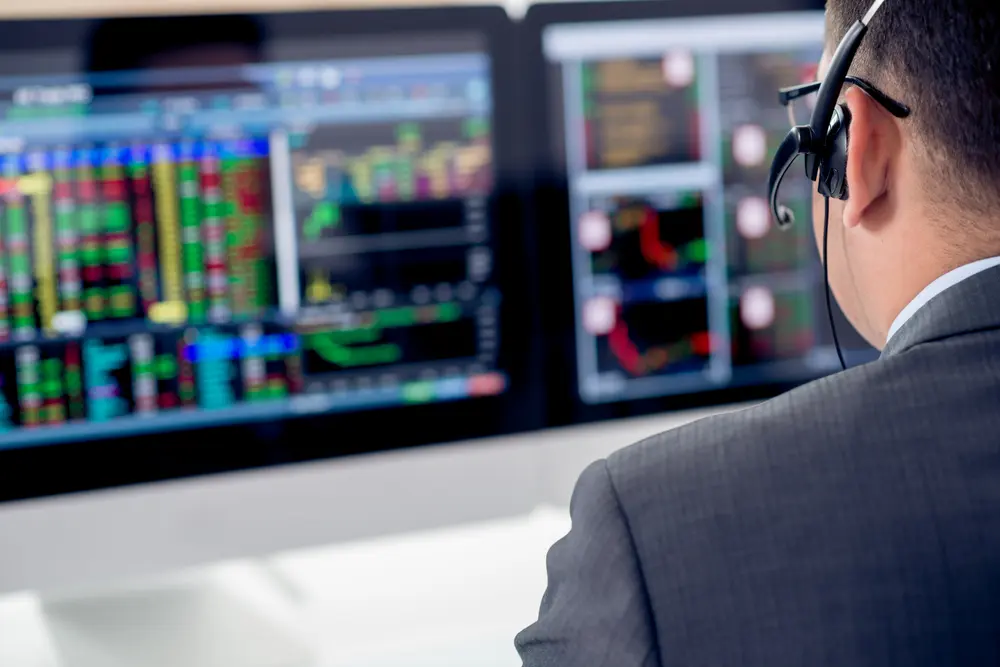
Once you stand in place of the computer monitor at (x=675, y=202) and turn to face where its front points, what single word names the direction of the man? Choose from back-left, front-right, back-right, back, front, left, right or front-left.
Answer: front-right

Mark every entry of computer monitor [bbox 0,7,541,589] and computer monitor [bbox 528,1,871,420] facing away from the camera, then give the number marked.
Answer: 0

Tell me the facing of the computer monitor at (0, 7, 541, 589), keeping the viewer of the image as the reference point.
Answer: facing the viewer and to the right of the viewer

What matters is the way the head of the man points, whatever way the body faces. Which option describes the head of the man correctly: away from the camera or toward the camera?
away from the camera

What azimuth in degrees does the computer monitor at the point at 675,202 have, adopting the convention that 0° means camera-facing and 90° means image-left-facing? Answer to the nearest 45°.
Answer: approximately 315°
